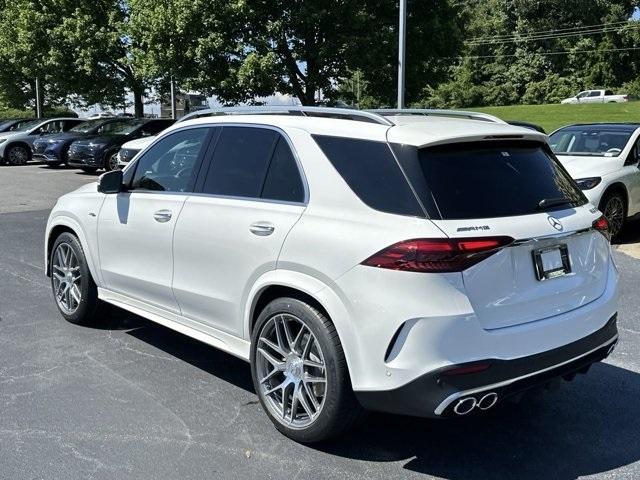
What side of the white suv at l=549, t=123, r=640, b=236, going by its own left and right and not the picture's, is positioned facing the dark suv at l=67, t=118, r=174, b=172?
right

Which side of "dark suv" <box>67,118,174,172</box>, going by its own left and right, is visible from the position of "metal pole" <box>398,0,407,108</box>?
left

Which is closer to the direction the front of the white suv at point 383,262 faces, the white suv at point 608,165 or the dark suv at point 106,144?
the dark suv

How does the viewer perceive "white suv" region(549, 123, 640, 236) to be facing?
facing the viewer and to the left of the viewer

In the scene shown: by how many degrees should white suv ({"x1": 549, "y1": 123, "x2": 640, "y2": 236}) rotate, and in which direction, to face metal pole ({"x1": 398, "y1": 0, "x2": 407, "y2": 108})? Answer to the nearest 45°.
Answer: approximately 90° to its right

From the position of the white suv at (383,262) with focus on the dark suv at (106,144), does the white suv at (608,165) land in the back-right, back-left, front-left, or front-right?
front-right

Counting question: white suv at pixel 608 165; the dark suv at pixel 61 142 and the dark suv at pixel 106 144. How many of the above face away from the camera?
0

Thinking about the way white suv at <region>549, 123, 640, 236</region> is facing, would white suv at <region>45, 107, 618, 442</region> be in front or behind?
in front

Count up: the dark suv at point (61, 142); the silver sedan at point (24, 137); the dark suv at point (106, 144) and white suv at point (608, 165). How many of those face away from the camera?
0
